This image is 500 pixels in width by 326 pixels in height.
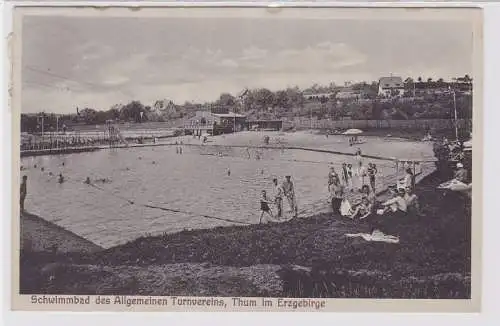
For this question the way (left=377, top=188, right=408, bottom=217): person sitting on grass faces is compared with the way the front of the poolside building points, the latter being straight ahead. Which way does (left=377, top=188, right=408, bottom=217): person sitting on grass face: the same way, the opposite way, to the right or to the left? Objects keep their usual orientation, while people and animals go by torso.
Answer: to the right

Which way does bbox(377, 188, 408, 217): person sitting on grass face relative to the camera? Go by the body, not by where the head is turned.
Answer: to the viewer's left

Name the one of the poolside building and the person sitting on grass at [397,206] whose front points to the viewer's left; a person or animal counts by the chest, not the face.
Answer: the person sitting on grass
